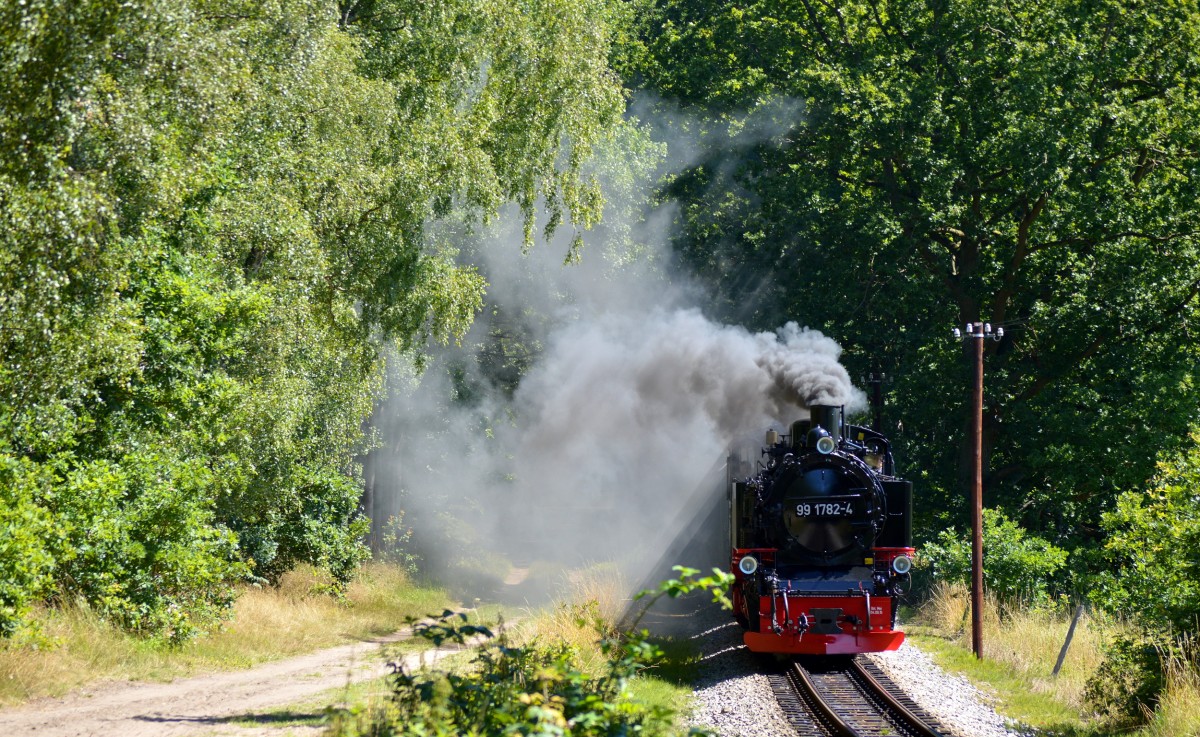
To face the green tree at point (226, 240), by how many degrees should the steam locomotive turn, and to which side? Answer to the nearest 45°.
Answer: approximately 90° to its right

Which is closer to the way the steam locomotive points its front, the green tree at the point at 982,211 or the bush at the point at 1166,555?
the bush

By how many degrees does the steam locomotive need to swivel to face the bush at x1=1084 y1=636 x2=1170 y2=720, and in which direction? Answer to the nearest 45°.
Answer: approximately 45° to its left

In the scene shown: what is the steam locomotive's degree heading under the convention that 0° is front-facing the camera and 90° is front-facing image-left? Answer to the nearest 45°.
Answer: approximately 0°

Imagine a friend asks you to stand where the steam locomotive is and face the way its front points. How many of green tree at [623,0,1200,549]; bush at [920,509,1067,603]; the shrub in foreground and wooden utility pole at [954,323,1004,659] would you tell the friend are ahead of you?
1

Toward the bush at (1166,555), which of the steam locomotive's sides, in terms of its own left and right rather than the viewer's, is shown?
left

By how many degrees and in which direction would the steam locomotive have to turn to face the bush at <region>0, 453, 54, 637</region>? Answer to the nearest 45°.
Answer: approximately 45° to its right

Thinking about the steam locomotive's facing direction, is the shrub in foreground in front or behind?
in front
